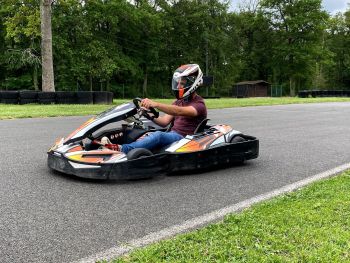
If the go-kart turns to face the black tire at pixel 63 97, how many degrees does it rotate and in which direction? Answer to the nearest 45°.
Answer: approximately 135° to its right

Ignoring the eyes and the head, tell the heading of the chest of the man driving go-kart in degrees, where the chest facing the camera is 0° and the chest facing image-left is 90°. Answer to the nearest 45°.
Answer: approximately 45°

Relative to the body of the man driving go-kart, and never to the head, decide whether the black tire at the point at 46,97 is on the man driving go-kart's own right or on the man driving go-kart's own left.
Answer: on the man driving go-kart's own right

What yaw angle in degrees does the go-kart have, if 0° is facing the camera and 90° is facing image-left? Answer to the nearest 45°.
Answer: approximately 45°

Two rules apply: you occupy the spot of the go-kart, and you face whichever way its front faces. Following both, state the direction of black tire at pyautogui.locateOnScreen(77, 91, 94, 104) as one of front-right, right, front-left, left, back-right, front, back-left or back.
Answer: back-right

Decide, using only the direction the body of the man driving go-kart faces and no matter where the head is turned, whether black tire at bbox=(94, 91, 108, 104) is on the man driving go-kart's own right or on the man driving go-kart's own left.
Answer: on the man driving go-kart's own right
